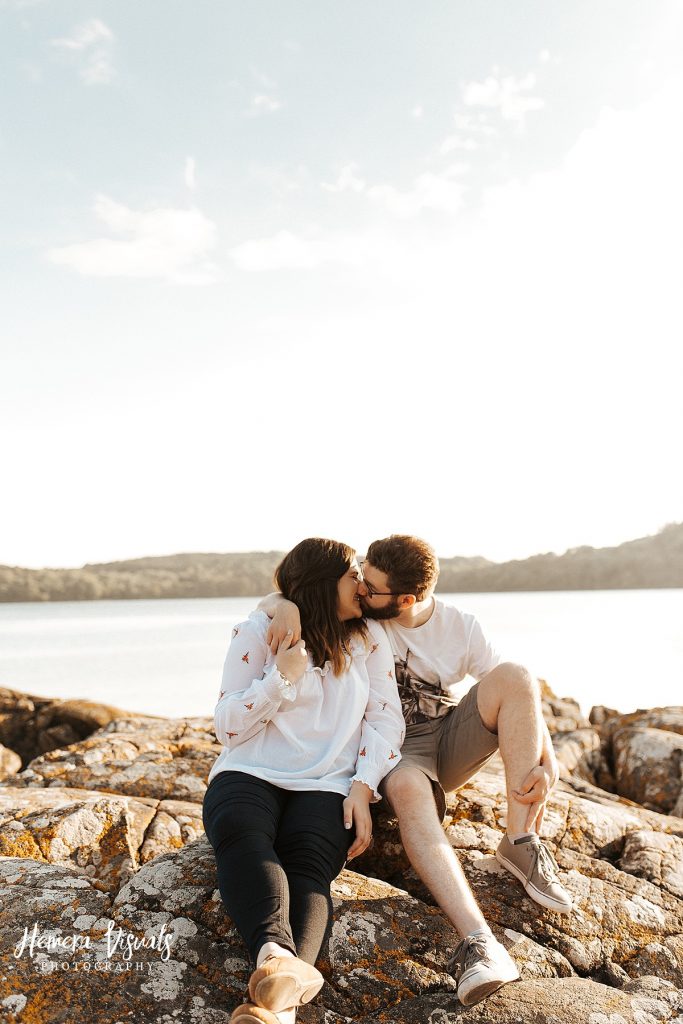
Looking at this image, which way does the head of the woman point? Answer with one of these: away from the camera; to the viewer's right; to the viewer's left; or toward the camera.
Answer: to the viewer's right

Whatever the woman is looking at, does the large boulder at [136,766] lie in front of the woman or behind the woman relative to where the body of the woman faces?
behind

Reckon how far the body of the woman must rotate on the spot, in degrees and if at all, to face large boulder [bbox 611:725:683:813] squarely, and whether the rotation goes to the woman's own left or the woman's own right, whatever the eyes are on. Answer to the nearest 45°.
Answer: approximately 135° to the woman's own left

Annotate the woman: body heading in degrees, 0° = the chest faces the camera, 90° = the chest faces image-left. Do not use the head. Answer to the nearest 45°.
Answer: approximately 0°

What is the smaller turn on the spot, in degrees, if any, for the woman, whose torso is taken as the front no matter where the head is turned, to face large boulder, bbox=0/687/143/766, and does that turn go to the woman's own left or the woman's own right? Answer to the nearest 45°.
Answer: approximately 135° to the woman's own right
